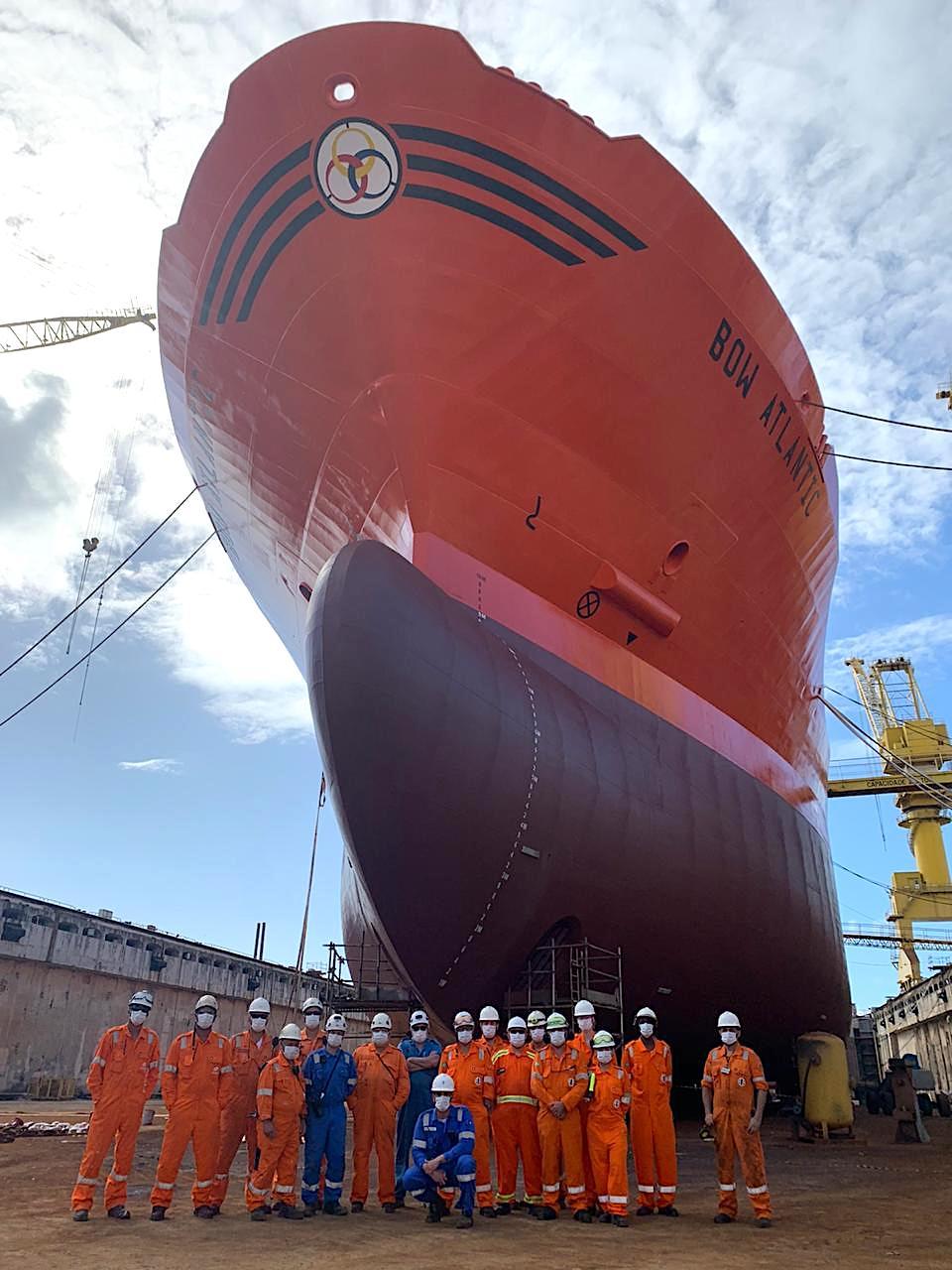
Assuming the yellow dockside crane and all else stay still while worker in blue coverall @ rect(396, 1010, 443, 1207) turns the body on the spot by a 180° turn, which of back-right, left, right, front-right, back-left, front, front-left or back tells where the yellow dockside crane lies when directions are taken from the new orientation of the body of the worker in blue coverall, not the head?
front-right

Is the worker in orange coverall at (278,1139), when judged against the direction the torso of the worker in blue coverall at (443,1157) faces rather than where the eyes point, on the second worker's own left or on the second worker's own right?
on the second worker's own right

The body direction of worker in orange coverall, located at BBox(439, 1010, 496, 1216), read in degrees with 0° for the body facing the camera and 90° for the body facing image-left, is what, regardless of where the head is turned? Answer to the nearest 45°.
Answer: approximately 0°

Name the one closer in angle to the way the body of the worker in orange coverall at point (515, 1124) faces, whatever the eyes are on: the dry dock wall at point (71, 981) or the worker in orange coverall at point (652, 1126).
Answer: the worker in orange coverall

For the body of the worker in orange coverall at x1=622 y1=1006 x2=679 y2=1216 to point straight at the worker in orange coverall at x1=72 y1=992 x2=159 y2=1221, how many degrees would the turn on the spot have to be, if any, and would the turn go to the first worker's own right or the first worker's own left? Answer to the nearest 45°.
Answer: approximately 90° to the first worker's own right

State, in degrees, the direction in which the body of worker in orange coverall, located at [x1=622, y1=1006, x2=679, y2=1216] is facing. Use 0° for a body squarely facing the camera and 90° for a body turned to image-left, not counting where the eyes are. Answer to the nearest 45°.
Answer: approximately 0°

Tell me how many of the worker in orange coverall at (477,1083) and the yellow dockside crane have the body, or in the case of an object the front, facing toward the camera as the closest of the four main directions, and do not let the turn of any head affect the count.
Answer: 1
